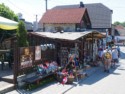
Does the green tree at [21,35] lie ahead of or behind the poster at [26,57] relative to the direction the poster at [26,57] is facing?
behind

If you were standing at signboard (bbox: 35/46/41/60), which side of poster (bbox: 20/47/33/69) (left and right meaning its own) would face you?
left

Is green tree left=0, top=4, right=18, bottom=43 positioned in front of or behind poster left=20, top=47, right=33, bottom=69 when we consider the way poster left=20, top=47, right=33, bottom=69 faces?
behind

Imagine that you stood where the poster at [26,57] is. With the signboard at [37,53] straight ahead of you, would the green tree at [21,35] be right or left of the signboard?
left

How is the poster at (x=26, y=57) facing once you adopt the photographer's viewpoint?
facing the viewer and to the right of the viewer
